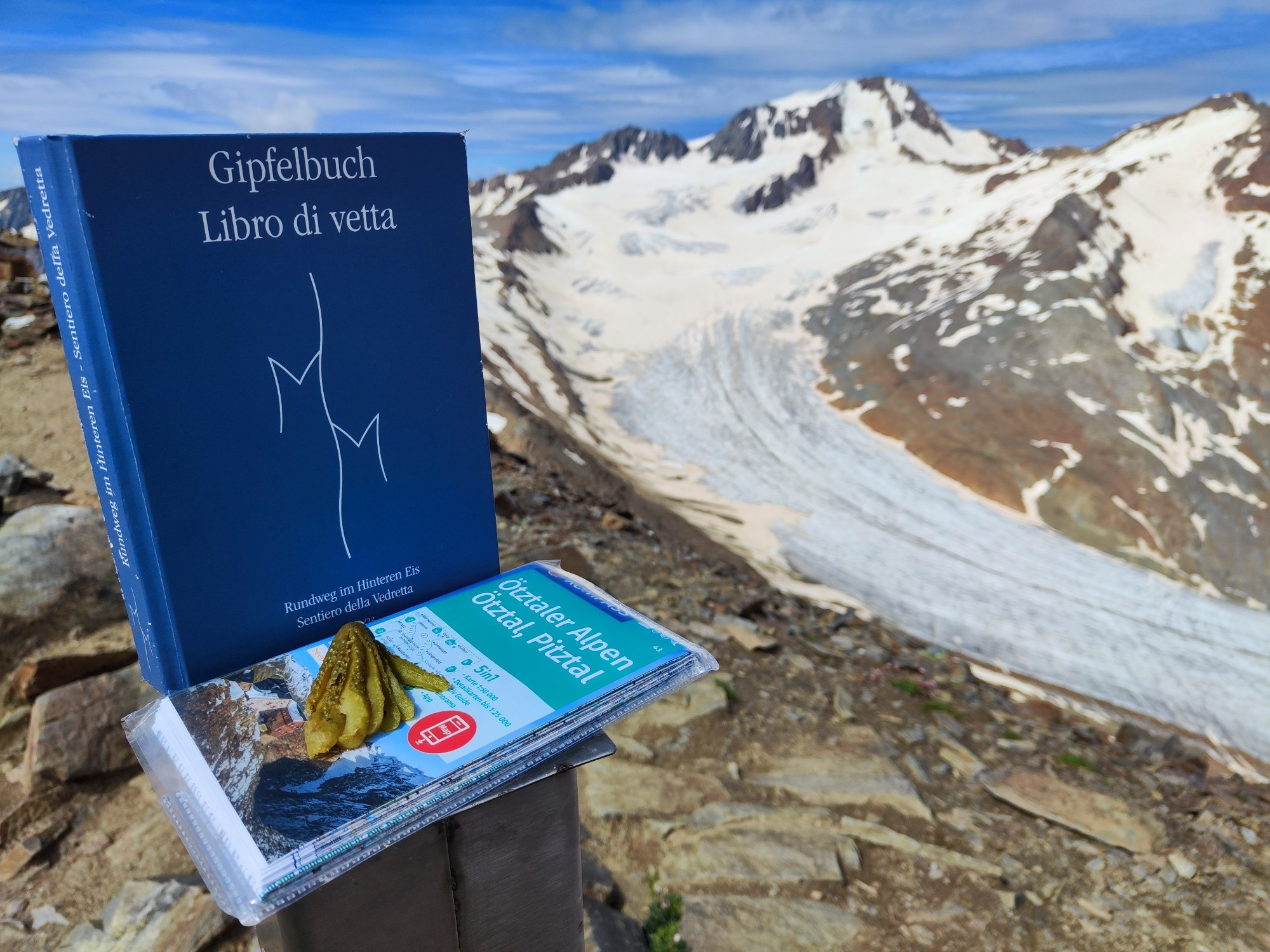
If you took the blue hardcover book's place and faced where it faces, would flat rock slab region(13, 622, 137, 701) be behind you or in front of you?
behind

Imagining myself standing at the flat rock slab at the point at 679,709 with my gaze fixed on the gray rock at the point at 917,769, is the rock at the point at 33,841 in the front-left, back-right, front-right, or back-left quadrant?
back-right

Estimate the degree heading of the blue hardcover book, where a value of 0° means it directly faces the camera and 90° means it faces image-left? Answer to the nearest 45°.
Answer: approximately 315°

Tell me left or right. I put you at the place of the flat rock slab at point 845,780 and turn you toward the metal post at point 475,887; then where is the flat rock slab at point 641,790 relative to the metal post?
right
